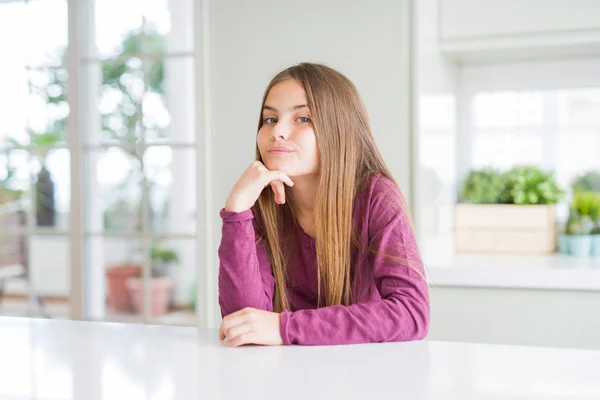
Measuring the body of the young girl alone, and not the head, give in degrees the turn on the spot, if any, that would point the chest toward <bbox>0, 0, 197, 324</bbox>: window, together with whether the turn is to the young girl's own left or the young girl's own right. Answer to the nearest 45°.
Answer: approximately 90° to the young girl's own right

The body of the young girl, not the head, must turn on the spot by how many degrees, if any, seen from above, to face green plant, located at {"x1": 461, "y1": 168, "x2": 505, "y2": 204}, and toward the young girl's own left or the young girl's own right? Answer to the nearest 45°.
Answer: approximately 180°

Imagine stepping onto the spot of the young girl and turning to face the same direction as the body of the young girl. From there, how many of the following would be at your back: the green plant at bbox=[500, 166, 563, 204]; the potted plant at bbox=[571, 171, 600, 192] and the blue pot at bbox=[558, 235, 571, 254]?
3

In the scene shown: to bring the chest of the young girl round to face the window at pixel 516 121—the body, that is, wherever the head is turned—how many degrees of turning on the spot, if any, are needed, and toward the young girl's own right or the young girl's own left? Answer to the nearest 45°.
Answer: approximately 180°

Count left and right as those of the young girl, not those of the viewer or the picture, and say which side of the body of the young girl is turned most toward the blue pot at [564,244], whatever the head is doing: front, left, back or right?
back

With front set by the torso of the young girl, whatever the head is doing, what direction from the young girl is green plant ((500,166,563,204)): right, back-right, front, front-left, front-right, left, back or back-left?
back

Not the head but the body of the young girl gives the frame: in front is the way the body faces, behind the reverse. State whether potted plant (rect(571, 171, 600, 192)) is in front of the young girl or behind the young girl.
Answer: behind

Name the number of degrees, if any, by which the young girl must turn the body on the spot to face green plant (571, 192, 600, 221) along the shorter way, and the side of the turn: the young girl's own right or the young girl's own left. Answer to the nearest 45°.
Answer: approximately 180°

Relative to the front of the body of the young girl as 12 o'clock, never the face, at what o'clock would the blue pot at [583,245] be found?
The blue pot is roughly at 6 o'clock from the young girl.

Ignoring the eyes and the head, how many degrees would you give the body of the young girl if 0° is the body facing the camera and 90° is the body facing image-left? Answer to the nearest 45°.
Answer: approximately 45°

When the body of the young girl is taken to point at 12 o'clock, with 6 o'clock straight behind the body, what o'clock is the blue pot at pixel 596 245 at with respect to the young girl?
The blue pot is roughly at 6 o'clock from the young girl.
